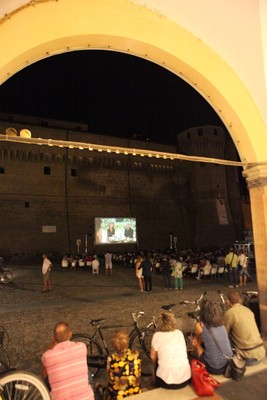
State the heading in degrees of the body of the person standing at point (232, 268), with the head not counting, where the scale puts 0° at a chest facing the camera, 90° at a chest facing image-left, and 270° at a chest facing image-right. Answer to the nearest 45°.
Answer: approximately 180°

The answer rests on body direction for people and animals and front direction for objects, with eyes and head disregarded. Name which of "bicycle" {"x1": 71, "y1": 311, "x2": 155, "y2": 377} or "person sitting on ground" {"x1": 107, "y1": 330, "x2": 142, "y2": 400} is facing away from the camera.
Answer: the person sitting on ground

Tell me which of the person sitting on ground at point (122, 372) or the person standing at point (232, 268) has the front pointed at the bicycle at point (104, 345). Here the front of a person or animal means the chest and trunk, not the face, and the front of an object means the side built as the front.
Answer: the person sitting on ground

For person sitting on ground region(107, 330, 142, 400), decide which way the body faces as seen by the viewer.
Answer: away from the camera

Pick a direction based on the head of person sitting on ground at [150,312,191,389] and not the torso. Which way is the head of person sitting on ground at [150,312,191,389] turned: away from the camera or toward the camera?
away from the camera

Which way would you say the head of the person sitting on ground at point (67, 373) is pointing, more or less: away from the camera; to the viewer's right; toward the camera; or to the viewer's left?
away from the camera

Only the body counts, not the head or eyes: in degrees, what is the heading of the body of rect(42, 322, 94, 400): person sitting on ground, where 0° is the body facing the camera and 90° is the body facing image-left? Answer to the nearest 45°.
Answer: approximately 180°

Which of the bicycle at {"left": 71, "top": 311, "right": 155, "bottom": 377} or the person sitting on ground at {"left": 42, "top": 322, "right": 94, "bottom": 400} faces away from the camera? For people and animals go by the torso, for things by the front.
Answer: the person sitting on ground

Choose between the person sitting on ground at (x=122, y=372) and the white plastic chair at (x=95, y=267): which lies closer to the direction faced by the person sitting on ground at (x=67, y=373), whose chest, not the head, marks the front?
the white plastic chair

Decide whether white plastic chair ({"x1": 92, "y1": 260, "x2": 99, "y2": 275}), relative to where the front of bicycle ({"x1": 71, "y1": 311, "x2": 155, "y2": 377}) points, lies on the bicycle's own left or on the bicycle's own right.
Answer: on the bicycle's own left

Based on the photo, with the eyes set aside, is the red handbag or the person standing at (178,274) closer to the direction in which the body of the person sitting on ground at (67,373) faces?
the person standing

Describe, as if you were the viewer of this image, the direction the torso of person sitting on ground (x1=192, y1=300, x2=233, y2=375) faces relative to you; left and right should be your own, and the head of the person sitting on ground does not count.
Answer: facing away from the viewer and to the left of the viewer

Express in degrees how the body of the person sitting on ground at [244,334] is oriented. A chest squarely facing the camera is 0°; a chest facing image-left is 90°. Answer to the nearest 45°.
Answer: approximately 135°
